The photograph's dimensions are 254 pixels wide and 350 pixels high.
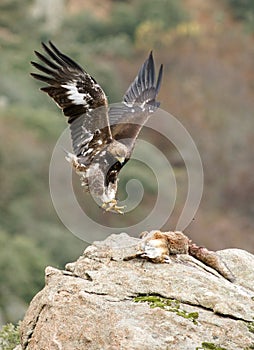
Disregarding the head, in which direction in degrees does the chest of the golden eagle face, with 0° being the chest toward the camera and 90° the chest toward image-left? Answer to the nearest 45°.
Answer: approximately 315°
